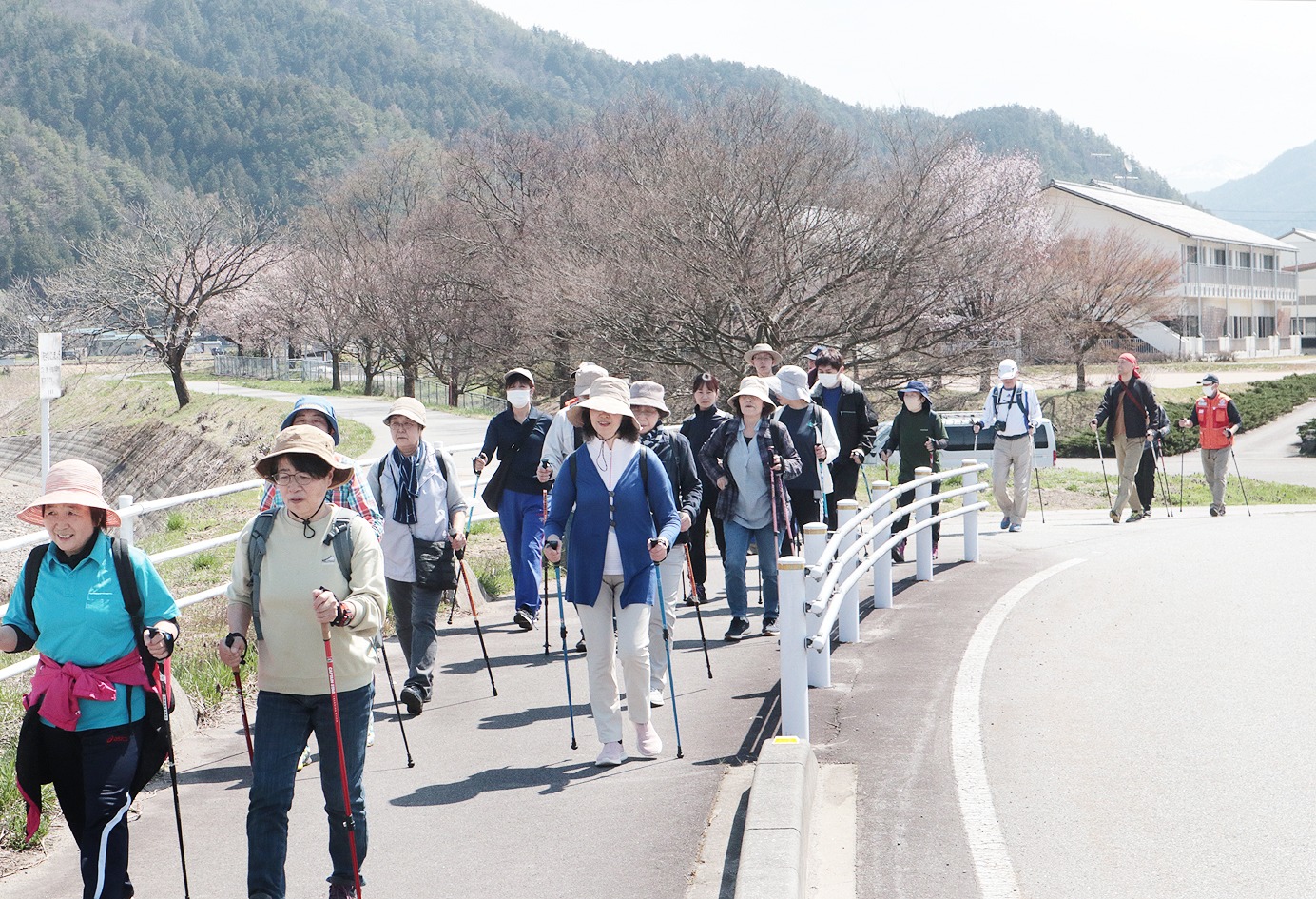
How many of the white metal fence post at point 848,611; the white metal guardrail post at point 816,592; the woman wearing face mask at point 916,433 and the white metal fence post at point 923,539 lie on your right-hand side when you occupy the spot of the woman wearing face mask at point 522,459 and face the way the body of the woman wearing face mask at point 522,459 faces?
0

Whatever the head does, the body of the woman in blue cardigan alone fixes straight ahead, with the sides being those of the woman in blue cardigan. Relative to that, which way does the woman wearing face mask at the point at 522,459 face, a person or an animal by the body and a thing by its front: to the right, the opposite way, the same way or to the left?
the same way

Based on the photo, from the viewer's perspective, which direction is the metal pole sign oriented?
toward the camera

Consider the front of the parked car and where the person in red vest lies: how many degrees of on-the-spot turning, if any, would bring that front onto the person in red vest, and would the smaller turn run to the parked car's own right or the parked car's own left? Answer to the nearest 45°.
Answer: approximately 90° to the parked car's own left

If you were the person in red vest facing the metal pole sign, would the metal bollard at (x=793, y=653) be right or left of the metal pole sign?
left

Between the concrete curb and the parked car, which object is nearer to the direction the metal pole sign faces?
the concrete curb

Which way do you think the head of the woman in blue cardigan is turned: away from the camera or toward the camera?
toward the camera

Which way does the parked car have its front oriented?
to the viewer's left

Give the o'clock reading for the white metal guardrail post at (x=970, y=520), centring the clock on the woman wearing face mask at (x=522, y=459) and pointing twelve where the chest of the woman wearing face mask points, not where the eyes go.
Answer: The white metal guardrail post is roughly at 8 o'clock from the woman wearing face mask.

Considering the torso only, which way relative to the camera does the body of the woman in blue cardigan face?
toward the camera

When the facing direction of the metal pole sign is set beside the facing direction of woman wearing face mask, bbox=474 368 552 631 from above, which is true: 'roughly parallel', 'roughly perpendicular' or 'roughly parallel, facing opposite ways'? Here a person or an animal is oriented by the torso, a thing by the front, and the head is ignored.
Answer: roughly parallel

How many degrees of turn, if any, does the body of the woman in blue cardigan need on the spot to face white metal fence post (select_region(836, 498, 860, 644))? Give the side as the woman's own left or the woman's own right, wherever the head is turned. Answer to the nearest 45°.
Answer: approximately 135° to the woman's own left

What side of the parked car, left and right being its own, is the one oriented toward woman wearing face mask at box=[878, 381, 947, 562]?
left

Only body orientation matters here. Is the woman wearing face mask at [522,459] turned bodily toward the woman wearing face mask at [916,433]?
no

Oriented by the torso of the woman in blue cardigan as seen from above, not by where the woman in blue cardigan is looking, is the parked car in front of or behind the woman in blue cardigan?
behind
